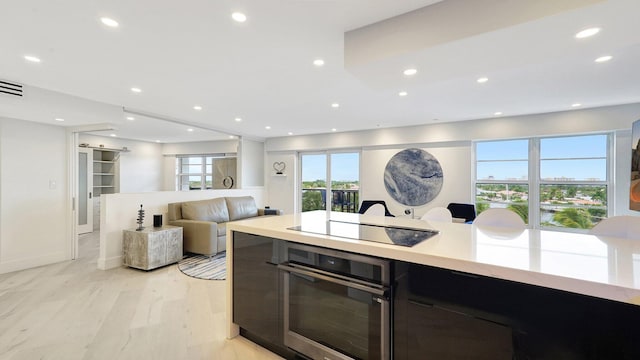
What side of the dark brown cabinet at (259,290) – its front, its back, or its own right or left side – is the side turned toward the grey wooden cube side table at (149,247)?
right

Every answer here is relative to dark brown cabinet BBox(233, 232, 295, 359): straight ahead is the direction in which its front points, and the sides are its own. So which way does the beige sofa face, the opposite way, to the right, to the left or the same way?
to the left

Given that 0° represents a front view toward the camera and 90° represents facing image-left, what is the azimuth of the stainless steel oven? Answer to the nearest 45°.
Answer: approximately 45°

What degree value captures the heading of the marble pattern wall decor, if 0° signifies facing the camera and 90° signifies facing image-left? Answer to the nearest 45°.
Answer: approximately 0°

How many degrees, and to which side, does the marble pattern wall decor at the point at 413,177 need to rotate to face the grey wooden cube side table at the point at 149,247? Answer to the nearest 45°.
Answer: approximately 45° to its right

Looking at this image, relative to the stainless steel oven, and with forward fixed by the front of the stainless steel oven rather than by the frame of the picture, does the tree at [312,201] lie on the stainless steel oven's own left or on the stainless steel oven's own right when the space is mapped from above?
on the stainless steel oven's own right

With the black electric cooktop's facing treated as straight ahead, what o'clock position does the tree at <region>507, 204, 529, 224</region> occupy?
The tree is roughly at 6 o'clock from the black electric cooktop.

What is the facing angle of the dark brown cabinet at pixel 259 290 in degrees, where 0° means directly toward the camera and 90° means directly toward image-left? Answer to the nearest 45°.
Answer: approximately 45°

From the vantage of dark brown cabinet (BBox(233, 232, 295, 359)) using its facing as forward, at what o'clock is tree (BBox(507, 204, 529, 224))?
The tree is roughly at 7 o'clock from the dark brown cabinet.

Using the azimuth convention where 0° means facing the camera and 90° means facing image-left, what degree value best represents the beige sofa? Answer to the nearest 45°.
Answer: approximately 315°
